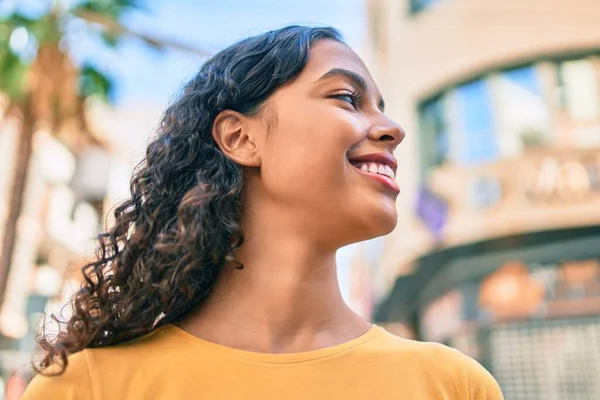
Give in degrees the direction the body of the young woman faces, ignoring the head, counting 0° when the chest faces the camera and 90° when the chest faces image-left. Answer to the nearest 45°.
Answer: approximately 0°

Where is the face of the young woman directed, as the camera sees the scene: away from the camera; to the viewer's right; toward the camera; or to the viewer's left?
to the viewer's right

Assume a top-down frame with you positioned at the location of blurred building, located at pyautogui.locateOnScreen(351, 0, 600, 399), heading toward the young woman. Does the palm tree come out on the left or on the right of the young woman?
right

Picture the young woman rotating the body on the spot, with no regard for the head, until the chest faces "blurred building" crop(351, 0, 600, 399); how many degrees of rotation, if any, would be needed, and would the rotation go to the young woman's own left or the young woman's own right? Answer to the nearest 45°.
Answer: approximately 180°

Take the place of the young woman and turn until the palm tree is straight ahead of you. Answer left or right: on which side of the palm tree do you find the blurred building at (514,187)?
right

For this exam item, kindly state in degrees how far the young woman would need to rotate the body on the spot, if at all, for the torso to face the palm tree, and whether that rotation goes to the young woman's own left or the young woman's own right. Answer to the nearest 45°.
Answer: approximately 180°

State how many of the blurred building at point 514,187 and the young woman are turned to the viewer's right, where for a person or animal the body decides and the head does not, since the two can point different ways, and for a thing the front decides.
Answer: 0

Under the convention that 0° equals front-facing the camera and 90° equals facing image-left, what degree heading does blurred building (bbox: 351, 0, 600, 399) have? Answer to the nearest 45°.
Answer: approximately 45°

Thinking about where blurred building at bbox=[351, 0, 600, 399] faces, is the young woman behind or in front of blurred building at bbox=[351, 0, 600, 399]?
in front

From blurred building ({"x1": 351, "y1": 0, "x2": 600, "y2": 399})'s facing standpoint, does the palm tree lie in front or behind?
in front
